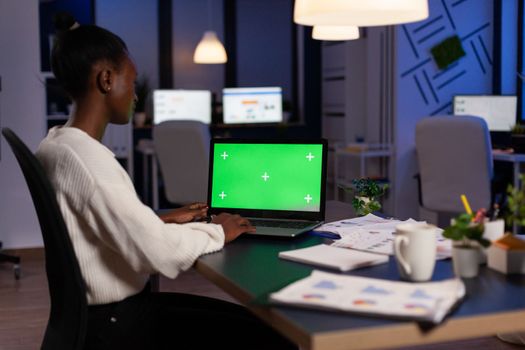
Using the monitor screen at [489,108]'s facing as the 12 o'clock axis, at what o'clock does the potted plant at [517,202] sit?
The potted plant is roughly at 12 o'clock from the monitor screen.

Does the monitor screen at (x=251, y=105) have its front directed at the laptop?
yes

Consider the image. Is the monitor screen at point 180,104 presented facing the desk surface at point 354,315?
yes

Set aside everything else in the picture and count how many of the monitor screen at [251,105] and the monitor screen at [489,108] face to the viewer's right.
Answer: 0

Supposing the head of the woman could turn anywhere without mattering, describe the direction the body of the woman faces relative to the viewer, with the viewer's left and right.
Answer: facing to the right of the viewer

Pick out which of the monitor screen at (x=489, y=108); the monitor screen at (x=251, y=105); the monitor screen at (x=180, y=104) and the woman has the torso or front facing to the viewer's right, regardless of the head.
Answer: the woman

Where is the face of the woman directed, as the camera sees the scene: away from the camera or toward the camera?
away from the camera

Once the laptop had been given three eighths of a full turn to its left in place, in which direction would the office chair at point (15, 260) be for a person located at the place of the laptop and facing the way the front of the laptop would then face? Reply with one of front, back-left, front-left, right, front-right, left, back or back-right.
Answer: back-left
